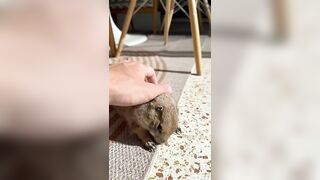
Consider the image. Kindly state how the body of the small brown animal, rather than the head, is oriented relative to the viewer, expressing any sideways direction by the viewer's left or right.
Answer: facing the viewer and to the right of the viewer
